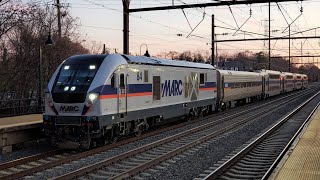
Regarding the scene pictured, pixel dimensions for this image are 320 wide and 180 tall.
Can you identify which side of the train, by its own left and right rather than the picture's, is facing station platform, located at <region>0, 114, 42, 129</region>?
front

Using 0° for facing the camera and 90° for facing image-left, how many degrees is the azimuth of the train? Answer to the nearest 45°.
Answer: approximately 45°
